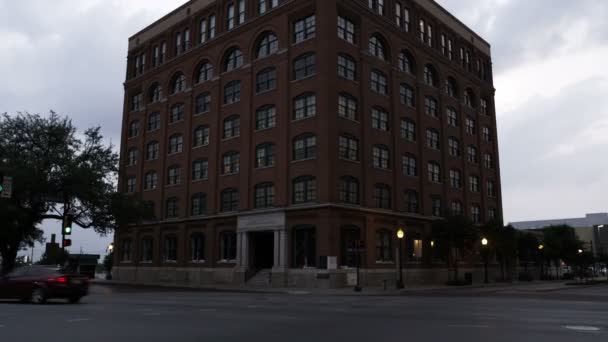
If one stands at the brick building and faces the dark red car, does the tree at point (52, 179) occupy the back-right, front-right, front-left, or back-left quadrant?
front-right

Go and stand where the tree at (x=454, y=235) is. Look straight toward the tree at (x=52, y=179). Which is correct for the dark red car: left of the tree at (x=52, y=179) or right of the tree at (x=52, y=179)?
left

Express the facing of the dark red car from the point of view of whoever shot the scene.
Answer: facing away from the viewer and to the left of the viewer

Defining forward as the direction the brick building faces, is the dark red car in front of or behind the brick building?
in front

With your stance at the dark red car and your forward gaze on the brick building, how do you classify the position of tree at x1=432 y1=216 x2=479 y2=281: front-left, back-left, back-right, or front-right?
front-right

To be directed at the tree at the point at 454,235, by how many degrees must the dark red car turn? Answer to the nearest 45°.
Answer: approximately 90° to its right

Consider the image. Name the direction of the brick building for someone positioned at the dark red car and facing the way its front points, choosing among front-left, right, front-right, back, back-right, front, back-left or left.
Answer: right

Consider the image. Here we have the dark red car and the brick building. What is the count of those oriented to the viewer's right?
0

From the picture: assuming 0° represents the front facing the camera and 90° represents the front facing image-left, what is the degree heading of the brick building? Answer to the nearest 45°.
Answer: approximately 45°
